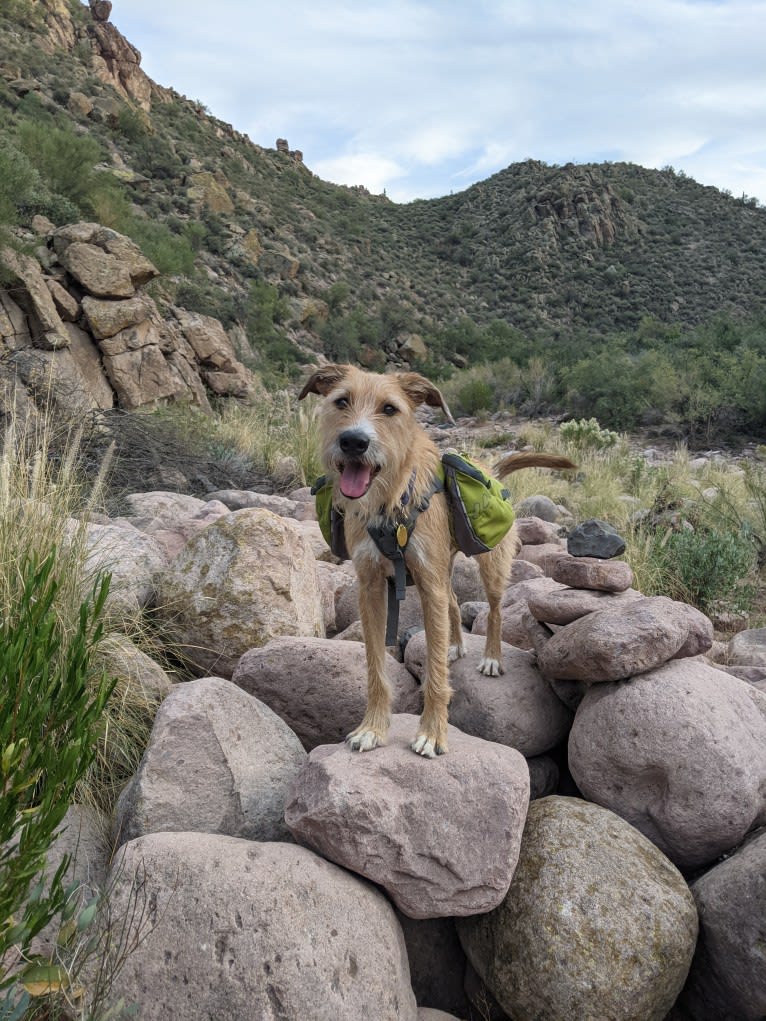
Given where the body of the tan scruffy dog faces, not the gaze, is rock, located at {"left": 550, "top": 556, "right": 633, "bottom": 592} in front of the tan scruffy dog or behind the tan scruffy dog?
behind

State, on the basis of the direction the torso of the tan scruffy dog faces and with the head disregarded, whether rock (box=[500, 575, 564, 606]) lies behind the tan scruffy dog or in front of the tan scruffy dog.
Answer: behind

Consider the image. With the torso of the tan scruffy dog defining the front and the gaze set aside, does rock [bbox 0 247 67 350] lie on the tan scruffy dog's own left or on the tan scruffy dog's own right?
on the tan scruffy dog's own right

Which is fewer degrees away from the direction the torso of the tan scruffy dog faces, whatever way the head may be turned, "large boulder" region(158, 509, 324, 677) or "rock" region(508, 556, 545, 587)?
the large boulder

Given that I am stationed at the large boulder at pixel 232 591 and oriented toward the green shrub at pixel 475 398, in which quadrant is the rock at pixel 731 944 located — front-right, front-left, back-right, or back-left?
back-right

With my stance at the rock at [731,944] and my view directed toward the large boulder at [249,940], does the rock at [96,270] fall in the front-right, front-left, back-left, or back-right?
front-right

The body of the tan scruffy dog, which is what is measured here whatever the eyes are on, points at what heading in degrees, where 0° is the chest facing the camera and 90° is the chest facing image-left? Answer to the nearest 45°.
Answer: approximately 45°

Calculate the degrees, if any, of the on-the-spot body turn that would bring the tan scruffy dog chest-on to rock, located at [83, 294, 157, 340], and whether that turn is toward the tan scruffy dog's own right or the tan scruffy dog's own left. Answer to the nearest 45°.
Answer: approximately 90° to the tan scruffy dog's own right
